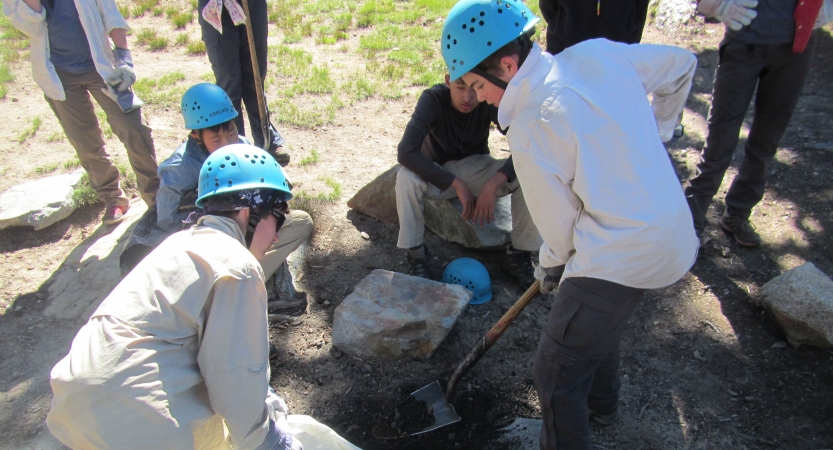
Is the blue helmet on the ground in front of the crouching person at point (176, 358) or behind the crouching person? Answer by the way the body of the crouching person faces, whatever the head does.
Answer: in front

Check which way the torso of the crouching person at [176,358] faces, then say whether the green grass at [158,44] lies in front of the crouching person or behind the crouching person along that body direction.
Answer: in front

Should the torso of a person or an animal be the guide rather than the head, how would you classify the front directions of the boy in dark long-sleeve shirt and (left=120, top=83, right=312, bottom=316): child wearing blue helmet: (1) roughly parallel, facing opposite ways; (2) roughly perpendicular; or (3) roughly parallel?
roughly perpendicular

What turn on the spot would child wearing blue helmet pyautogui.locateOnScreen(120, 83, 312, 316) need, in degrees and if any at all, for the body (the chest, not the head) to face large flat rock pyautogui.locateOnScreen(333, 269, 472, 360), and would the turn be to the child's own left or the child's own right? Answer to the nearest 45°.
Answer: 0° — they already face it

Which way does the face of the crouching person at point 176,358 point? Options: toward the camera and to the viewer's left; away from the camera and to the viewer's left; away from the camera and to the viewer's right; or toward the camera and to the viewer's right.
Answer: away from the camera and to the viewer's right

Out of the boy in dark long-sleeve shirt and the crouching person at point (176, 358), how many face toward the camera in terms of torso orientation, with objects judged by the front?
1

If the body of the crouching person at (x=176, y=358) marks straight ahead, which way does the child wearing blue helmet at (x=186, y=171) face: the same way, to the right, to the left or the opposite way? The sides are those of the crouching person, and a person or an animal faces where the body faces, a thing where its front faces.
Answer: to the right

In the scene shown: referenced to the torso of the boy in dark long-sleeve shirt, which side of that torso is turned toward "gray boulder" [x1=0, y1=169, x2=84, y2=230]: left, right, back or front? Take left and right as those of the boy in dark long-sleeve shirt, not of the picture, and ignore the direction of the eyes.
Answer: right

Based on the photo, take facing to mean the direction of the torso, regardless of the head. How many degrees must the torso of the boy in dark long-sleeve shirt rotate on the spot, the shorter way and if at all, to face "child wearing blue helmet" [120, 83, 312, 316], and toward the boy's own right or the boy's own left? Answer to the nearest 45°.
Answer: approximately 90° to the boy's own right

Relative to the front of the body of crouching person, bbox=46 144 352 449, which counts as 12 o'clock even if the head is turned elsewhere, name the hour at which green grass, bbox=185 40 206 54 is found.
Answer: The green grass is roughly at 11 o'clock from the crouching person.

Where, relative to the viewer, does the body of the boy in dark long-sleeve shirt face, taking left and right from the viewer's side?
facing the viewer

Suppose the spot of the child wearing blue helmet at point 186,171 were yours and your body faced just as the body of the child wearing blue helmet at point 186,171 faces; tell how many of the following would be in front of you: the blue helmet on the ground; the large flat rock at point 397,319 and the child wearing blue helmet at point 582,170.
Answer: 3

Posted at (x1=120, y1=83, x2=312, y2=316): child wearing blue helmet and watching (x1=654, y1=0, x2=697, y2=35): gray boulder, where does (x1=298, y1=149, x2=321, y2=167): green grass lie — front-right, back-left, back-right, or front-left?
front-left

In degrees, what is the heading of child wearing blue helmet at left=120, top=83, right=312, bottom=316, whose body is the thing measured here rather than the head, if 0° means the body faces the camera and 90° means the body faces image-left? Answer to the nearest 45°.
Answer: approximately 315°

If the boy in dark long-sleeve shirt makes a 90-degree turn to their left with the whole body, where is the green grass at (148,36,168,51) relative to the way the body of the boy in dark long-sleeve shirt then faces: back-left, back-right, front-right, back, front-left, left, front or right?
back-left

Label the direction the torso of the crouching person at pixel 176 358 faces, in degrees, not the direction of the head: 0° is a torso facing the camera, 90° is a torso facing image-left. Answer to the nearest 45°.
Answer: approximately 225°

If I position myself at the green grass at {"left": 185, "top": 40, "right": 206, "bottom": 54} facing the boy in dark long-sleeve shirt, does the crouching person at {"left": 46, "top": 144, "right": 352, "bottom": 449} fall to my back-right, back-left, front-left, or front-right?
front-right
